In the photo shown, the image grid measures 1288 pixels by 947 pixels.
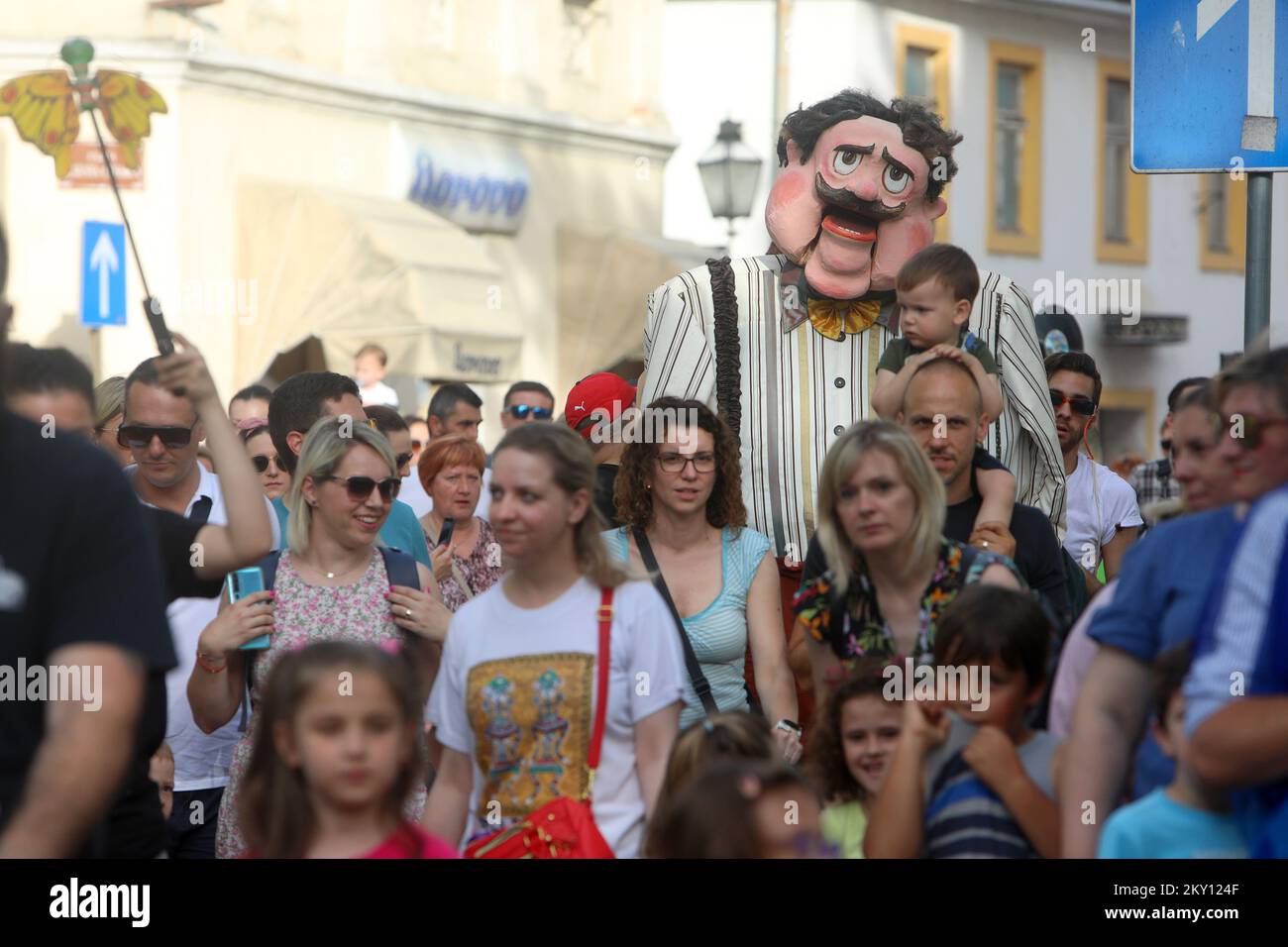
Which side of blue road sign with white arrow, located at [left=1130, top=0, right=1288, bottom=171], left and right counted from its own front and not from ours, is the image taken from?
front

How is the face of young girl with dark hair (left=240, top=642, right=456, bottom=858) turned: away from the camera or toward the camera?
toward the camera

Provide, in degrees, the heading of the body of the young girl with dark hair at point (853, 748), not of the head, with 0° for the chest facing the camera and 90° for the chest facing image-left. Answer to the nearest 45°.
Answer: approximately 315°

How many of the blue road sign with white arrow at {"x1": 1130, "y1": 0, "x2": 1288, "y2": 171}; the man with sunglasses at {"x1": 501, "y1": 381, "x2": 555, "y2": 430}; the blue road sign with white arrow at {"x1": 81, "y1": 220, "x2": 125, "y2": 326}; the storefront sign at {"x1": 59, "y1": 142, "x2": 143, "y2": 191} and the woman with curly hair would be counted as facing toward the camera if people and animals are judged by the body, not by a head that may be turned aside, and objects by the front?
5

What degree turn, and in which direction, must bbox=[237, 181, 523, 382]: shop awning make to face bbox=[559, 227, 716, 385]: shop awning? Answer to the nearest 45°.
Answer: approximately 90° to its left

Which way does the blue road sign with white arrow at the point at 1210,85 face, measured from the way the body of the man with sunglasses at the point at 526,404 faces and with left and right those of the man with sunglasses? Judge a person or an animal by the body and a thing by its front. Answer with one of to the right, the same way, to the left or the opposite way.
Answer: the same way

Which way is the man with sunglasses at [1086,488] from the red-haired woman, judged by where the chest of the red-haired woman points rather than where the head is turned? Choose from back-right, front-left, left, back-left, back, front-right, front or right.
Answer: front-left

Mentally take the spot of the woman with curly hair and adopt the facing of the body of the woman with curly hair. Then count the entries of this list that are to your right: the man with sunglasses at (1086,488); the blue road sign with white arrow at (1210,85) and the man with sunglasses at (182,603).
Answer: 1

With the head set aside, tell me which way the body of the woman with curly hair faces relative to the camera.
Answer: toward the camera

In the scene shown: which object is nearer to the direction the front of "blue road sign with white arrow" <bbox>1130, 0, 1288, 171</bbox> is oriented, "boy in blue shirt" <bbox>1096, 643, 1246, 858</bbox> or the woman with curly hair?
the boy in blue shirt

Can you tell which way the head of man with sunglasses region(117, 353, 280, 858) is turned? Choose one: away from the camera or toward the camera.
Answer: toward the camera

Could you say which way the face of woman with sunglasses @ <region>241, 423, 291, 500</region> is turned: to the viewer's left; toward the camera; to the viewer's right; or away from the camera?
toward the camera

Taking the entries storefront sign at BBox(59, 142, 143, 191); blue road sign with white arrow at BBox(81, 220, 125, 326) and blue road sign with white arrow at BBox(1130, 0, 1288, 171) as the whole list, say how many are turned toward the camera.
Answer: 3

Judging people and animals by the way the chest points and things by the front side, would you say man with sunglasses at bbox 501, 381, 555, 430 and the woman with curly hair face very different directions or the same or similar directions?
same or similar directions

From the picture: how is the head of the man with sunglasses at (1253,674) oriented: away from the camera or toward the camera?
toward the camera

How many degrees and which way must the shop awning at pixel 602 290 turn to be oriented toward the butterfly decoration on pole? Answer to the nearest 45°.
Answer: approximately 90° to its right

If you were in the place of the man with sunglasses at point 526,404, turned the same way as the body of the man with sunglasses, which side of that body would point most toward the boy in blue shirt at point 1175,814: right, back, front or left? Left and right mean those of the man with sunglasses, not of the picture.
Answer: front

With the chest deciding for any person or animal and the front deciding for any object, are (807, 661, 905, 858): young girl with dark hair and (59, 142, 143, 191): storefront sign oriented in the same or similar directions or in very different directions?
same or similar directions
